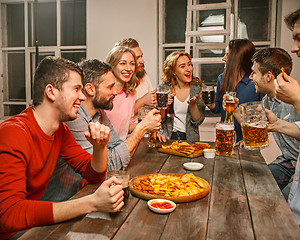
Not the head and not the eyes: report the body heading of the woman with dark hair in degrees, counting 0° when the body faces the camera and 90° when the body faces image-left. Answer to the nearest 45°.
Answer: approximately 135°

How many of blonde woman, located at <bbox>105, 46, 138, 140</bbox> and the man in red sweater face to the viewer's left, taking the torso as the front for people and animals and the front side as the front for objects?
0

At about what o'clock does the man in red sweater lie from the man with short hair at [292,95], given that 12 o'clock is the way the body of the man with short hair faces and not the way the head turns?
The man in red sweater is roughly at 11 o'clock from the man with short hair.

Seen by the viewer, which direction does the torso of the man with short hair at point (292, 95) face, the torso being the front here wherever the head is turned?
to the viewer's left

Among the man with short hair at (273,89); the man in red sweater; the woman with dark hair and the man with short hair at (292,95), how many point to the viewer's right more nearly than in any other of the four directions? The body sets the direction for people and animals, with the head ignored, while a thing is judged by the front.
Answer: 1

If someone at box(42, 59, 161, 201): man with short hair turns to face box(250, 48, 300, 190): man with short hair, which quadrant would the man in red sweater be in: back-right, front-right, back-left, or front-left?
back-right

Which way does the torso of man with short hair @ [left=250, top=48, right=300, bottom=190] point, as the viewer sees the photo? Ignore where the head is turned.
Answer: to the viewer's left

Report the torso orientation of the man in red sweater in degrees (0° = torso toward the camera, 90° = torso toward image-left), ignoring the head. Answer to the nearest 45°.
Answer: approximately 270°

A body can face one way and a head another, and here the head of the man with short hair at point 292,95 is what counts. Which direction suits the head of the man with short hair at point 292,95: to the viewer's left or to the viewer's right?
to the viewer's left

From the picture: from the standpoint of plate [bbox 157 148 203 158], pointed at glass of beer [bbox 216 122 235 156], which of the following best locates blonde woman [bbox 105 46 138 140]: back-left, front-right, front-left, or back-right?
back-left

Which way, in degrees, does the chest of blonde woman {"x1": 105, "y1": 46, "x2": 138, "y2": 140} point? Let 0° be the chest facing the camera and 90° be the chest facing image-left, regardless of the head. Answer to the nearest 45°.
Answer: approximately 315°

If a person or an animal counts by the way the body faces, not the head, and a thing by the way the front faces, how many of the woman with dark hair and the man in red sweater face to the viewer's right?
1

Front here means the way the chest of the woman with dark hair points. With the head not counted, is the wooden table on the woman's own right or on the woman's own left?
on the woman's own left
